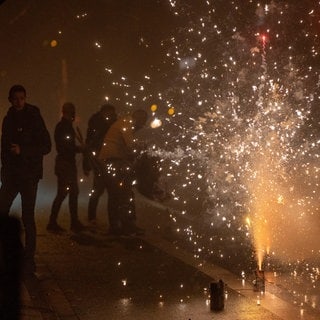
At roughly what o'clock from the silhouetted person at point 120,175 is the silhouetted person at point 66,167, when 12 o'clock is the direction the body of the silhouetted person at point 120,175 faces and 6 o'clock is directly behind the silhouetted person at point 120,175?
the silhouetted person at point 66,167 is roughly at 6 o'clock from the silhouetted person at point 120,175.

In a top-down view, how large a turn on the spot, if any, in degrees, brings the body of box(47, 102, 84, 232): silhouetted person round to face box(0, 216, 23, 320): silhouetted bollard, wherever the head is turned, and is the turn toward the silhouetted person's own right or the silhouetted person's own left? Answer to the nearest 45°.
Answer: approximately 90° to the silhouetted person's own right

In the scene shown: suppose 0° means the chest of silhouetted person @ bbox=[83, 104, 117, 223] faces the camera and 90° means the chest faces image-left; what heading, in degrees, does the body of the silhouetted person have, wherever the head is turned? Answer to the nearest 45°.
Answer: approximately 270°

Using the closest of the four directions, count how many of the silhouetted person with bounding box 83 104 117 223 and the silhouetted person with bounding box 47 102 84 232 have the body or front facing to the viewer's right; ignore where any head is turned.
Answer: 2

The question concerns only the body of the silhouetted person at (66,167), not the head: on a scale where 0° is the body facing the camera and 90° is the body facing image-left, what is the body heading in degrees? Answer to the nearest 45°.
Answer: approximately 270°

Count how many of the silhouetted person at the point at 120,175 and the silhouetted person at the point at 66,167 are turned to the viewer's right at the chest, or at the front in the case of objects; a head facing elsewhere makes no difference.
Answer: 2

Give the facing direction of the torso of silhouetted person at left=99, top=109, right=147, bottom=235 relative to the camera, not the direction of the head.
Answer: to the viewer's right
